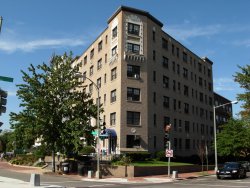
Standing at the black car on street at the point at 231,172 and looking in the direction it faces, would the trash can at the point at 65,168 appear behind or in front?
in front

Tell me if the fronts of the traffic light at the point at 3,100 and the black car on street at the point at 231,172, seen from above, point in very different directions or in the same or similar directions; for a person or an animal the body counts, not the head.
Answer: very different directions

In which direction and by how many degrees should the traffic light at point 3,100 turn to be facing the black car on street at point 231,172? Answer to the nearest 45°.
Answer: approximately 45° to its left

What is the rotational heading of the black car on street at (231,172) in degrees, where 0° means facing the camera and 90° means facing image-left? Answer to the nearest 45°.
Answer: approximately 45°

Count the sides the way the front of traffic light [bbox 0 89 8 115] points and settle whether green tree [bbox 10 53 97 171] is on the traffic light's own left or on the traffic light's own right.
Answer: on the traffic light's own left

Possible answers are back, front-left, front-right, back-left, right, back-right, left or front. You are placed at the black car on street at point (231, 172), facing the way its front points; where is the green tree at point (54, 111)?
front-right

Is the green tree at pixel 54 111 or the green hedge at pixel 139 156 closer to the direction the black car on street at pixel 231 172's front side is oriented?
the green tree

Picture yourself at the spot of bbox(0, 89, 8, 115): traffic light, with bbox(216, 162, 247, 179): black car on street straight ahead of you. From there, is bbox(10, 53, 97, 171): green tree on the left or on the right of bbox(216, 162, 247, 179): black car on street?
left
